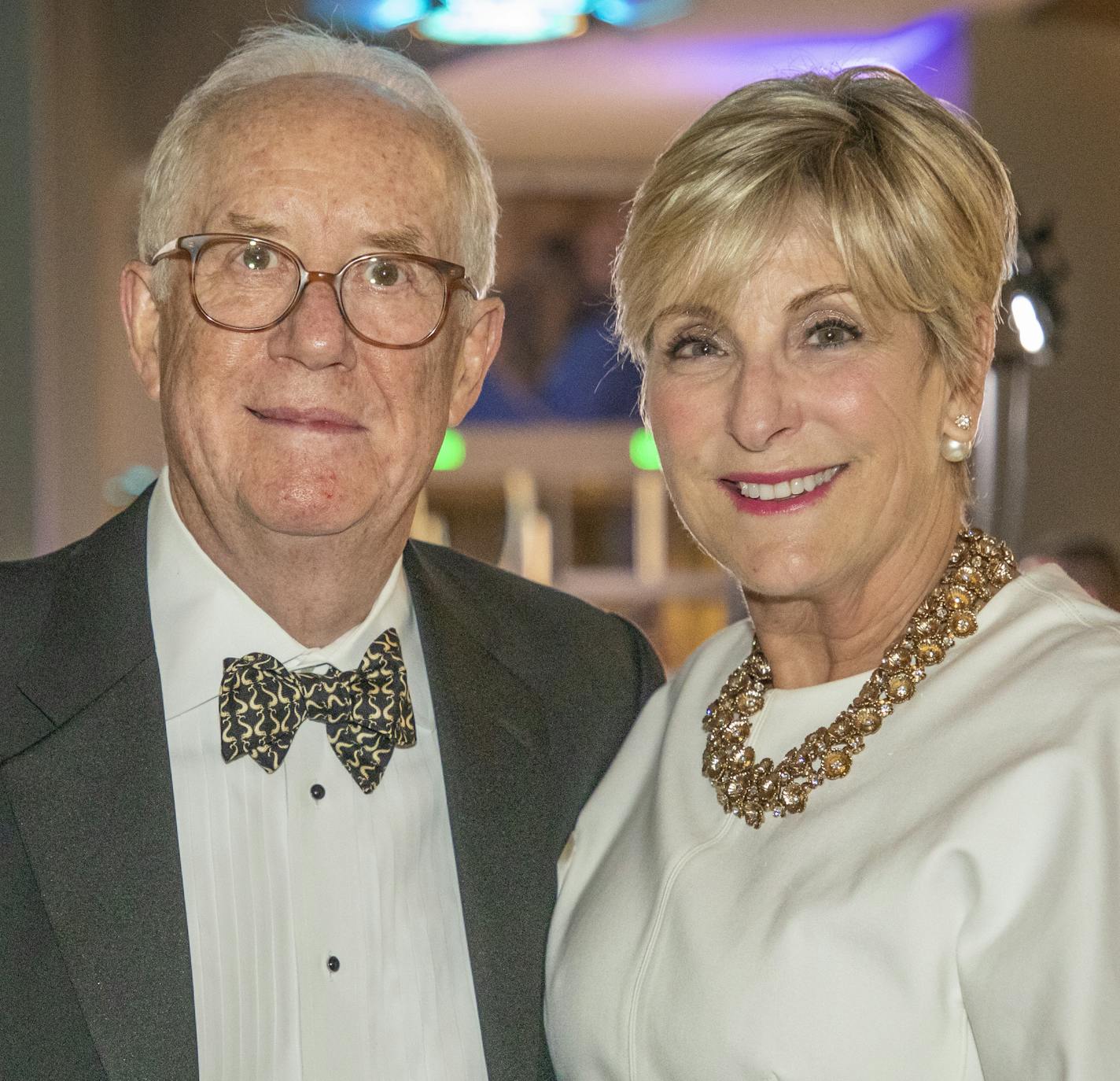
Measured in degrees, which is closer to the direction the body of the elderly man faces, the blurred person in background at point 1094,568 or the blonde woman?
the blonde woman

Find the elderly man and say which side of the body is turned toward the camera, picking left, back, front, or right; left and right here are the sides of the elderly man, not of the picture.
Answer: front

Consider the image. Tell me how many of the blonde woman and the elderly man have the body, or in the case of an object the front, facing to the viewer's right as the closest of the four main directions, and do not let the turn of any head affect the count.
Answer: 0

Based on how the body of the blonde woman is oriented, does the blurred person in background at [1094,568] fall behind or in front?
behind

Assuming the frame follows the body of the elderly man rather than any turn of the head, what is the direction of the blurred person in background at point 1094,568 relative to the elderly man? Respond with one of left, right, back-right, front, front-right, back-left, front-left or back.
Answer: back-left

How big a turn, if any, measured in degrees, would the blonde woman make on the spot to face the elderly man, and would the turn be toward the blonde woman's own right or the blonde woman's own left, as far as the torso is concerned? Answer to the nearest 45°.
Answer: approximately 45° to the blonde woman's own right

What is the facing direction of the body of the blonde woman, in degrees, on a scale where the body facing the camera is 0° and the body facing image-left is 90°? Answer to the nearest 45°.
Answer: approximately 45°

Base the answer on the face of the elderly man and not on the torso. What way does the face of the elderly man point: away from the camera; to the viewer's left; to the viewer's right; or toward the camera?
toward the camera

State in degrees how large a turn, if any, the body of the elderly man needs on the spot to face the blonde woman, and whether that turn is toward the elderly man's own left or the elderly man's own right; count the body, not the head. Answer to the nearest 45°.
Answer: approximately 45° to the elderly man's own left

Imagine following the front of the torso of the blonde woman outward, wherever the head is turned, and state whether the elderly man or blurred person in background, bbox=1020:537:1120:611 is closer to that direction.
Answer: the elderly man
